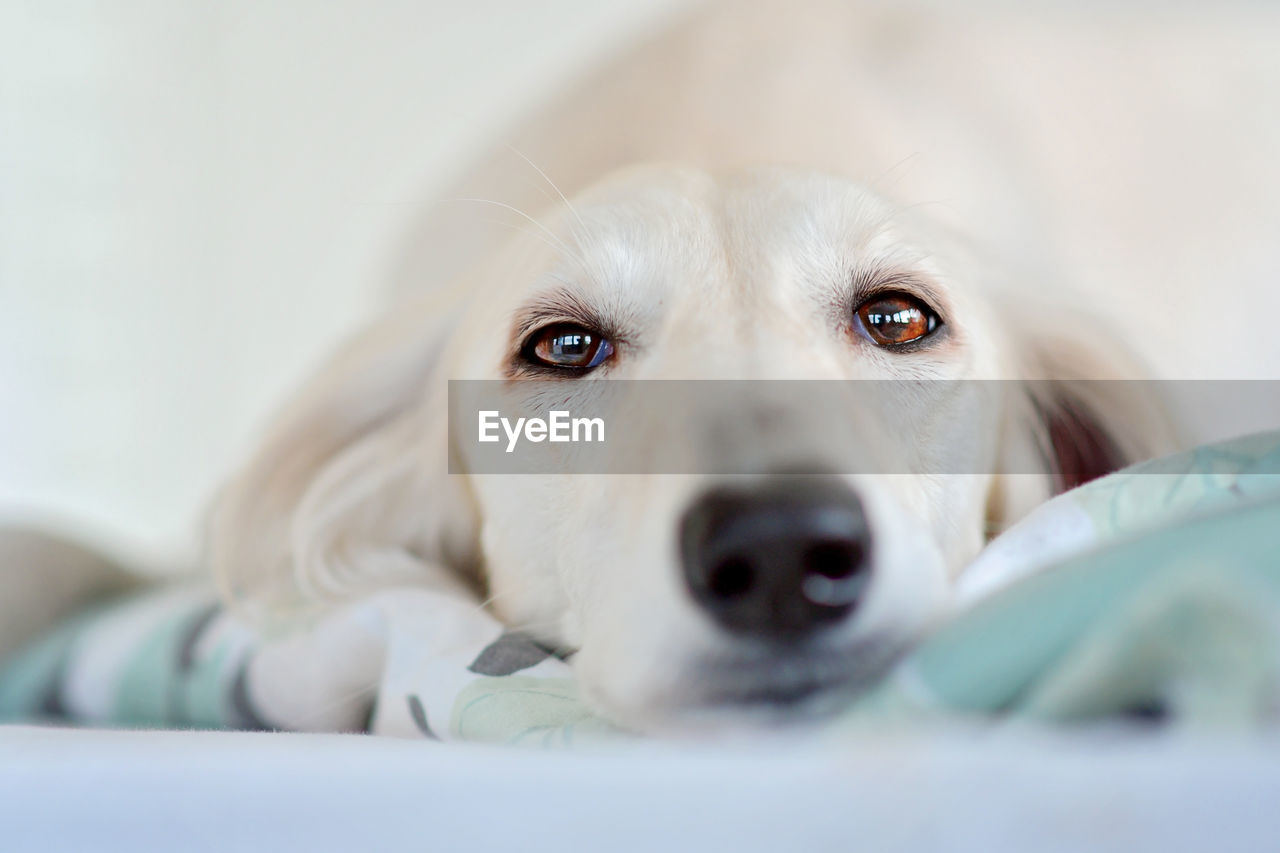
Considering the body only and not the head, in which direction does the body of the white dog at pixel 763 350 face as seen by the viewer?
toward the camera
